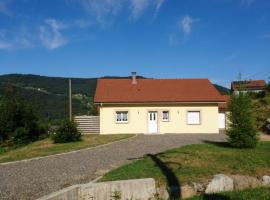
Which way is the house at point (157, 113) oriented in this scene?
toward the camera

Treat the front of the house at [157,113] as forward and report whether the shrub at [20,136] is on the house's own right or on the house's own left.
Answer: on the house's own right

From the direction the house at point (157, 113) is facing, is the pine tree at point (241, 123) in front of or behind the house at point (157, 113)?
in front

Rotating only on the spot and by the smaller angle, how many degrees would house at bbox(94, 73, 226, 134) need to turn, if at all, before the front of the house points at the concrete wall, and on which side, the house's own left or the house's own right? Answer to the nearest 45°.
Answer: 0° — it already faces it

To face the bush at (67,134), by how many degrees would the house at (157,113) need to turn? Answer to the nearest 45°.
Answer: approximately 45° to its right

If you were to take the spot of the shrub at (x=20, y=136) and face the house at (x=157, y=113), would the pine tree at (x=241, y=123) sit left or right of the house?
right

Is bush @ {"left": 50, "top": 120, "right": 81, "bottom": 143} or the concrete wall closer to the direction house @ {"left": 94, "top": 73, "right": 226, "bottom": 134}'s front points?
the concrete wall

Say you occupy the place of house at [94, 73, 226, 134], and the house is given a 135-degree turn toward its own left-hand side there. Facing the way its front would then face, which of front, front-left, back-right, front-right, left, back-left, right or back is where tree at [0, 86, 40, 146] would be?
back-left
